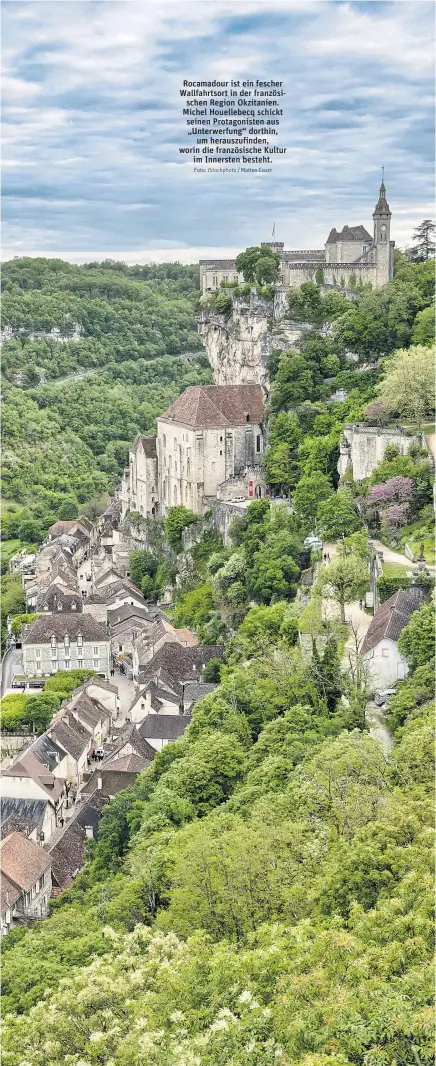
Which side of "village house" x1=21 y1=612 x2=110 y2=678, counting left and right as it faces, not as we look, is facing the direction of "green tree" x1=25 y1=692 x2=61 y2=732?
front

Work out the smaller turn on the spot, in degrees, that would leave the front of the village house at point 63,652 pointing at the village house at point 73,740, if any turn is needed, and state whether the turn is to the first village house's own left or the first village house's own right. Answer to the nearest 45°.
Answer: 0° — it already faces it

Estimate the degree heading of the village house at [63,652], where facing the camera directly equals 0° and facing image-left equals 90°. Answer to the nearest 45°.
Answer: approximately 0°

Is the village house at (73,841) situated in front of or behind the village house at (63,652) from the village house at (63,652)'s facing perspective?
in front

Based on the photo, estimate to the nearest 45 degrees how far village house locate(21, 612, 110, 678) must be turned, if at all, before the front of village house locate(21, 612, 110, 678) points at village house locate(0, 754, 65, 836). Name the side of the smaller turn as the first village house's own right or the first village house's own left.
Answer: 0° — it already faces it

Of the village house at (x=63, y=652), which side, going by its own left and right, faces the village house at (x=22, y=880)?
front
